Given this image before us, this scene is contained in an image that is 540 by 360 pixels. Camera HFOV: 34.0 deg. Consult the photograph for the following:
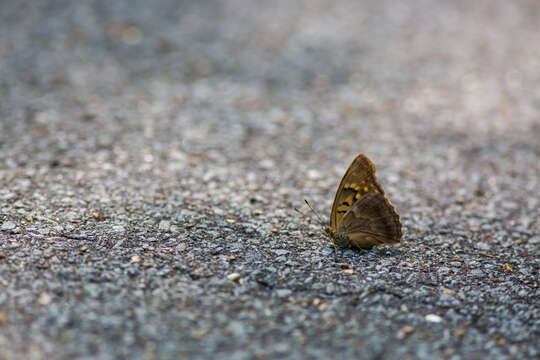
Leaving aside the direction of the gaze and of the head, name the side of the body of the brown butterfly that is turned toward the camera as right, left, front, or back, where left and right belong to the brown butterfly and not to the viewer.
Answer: left
